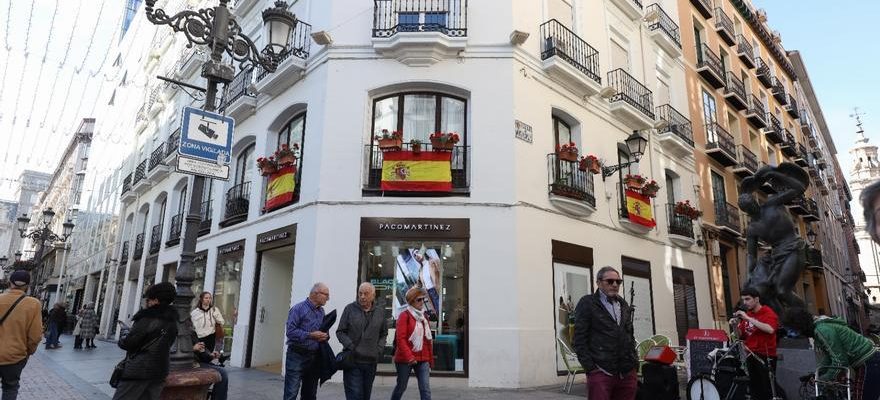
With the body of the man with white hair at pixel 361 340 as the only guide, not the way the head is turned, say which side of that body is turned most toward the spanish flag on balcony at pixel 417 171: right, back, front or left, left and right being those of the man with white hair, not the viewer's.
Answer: back

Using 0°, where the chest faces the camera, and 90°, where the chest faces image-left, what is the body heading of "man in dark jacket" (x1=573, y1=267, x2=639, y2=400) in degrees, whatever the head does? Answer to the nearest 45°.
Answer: approximately 315°

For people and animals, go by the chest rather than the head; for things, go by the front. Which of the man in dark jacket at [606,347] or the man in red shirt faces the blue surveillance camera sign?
the man in red shirt

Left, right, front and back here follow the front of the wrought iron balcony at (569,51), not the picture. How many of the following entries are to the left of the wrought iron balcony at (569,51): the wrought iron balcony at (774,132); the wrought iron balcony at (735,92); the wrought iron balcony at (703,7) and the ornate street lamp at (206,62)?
3

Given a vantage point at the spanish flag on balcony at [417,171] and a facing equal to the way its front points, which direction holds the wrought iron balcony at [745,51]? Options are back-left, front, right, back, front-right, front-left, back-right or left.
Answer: back-left

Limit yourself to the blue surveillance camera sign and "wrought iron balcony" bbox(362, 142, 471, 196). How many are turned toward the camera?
2

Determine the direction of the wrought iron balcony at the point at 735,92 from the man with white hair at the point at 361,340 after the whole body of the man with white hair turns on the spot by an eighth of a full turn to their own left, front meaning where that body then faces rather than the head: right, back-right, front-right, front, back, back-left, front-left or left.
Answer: left

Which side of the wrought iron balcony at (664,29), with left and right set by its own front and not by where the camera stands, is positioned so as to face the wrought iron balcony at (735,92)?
left

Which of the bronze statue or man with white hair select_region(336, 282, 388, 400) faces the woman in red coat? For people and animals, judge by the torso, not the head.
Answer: the bronze statue

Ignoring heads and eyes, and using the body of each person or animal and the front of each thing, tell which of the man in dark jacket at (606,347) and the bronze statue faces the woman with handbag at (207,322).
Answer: the bronze statue

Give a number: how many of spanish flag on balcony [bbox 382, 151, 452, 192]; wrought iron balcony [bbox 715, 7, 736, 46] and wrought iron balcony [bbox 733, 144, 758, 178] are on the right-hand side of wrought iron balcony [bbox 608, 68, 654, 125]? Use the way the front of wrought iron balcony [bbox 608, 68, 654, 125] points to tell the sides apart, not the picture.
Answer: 1

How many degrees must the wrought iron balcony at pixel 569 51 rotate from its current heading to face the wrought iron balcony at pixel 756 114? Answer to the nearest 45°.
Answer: approximately 90° to its left

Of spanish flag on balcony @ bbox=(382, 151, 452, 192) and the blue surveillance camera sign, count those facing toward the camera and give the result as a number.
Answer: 2
